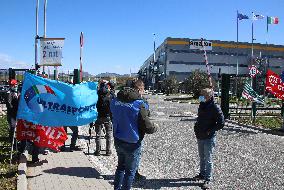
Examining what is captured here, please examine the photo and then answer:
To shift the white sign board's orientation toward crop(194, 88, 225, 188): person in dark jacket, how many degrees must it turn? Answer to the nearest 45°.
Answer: approximately 45° to its left

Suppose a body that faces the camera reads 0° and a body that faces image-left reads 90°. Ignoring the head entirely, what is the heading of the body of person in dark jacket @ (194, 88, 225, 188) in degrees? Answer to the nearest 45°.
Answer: approximately 45°

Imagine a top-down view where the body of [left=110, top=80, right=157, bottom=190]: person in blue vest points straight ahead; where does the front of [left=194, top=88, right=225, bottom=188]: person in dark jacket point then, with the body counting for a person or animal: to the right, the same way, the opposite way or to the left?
the opposite way

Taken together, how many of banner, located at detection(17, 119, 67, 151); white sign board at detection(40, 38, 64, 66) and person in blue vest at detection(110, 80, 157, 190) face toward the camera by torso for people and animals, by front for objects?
2

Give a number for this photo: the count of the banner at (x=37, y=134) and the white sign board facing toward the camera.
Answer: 2

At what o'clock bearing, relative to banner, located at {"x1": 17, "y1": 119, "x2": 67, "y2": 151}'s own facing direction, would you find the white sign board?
The white sign board is roughly at 6 o'clock from the banner.

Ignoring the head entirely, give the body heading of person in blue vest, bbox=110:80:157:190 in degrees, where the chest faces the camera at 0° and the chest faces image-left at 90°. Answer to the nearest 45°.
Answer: approximately 225°

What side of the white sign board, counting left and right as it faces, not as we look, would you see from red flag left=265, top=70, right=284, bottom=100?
left

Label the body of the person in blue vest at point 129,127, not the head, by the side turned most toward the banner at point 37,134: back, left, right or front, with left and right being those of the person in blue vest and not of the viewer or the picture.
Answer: left

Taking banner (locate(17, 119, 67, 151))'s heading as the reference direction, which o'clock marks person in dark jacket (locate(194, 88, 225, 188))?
The person in dark jacket is roughly at 10 o'clock from the banner.

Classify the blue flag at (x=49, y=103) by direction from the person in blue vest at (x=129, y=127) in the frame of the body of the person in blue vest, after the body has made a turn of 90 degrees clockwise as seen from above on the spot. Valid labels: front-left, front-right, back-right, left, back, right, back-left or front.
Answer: back

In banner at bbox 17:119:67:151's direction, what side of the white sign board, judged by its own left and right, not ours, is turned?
front
